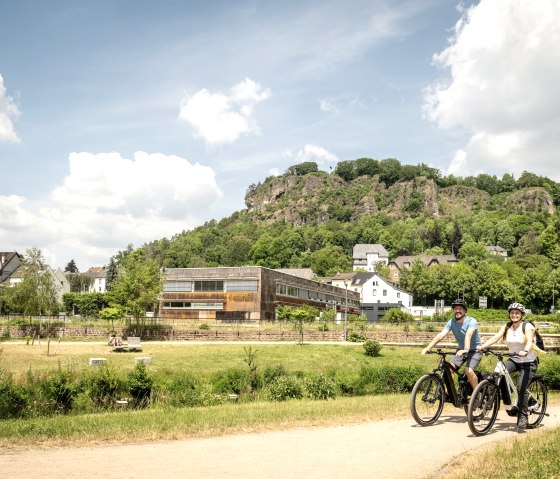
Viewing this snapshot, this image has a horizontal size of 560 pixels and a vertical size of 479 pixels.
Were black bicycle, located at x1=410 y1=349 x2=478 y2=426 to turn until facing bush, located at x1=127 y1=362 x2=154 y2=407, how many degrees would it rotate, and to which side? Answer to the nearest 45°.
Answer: approximately 90° to its right

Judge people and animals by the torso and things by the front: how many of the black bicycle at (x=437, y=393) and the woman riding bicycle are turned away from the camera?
0

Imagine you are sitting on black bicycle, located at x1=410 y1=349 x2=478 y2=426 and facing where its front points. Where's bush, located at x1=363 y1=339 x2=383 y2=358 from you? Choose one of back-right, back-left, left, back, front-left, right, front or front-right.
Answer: back-right

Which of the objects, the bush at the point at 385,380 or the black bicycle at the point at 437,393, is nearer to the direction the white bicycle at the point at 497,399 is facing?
the black bicycle

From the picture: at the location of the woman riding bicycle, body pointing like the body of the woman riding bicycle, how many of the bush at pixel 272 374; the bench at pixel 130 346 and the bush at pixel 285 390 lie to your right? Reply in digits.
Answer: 3

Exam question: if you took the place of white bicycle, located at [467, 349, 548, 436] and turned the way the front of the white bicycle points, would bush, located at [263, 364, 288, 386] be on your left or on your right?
on your right

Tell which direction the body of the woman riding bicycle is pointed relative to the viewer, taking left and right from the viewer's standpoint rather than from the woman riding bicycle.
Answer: facing the viewer and to the left of the viewer

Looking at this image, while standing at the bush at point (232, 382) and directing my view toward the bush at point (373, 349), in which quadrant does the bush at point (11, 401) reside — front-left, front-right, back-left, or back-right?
back-left
